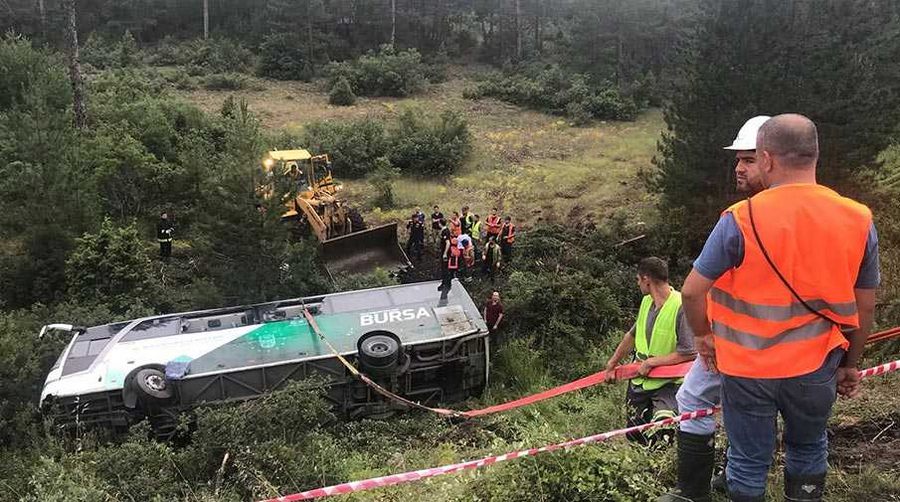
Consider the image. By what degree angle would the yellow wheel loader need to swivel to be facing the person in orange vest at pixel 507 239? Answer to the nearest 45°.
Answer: approximately 45° to its left

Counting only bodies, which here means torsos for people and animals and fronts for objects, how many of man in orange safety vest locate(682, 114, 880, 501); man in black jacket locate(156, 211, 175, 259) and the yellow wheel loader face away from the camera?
1

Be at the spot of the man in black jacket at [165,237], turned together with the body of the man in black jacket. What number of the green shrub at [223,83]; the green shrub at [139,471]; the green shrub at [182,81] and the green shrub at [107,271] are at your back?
2

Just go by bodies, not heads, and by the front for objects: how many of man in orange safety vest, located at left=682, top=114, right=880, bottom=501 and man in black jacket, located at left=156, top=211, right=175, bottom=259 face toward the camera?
1

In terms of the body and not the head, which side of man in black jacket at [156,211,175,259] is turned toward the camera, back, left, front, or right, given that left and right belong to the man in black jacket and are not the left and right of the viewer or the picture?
front

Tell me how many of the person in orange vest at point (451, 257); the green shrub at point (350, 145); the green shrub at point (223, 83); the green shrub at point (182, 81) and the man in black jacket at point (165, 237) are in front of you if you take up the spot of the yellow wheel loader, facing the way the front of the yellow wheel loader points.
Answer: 1

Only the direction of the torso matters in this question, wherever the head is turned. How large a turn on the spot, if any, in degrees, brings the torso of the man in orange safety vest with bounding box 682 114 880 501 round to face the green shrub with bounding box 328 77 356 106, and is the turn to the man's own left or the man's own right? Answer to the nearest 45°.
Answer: approximately 45° to the man's own left

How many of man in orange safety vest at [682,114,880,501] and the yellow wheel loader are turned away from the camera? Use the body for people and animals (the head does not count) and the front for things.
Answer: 1

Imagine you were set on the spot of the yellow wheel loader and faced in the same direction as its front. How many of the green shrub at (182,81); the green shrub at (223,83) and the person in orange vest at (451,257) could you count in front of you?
1

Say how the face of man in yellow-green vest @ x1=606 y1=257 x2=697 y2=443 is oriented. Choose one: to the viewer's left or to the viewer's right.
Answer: to the viewer's left

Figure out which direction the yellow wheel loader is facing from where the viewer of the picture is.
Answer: facing the viewer and to the right of the viewer

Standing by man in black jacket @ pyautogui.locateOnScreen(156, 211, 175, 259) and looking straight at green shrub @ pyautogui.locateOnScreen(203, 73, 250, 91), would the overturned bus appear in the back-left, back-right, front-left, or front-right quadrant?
back-right

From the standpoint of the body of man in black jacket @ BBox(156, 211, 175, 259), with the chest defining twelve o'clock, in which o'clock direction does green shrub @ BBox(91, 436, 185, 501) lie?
The green shrub is roughly at 12 o'clock from the man in black jacket.

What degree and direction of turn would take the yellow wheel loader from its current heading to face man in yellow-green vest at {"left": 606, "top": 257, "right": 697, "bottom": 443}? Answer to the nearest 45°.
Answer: approximately 45° to its right

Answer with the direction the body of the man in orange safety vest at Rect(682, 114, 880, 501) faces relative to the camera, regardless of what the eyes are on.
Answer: away from the camera
